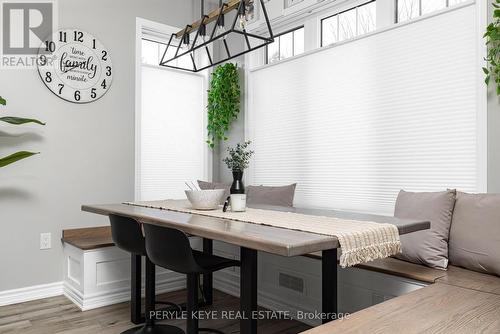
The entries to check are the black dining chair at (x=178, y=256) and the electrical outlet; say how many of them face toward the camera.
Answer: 1

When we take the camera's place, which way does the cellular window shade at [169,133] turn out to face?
facing the viewer and to the right of the viewer

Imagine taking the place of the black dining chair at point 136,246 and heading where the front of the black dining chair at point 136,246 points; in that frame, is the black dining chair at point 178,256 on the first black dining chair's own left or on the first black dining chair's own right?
on the first black dining chair's own right

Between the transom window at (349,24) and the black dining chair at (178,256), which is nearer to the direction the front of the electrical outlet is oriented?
the black dining chair

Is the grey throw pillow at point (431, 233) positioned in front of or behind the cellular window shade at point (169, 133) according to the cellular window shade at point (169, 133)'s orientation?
in front

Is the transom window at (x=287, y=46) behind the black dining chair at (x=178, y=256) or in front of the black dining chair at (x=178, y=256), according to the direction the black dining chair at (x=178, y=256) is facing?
in front

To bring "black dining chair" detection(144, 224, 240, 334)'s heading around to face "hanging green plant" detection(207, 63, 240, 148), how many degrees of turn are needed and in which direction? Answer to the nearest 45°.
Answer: approximately 45° to its left

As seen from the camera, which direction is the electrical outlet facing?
toward the camera

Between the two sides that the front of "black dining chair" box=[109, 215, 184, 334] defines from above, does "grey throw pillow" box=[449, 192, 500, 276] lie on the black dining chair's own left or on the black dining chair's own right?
on the black dining chair's own right

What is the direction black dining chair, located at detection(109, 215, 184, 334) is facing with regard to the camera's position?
facing away from the viewer and to the right of the viewer

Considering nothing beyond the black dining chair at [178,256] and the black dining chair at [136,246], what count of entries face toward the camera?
0

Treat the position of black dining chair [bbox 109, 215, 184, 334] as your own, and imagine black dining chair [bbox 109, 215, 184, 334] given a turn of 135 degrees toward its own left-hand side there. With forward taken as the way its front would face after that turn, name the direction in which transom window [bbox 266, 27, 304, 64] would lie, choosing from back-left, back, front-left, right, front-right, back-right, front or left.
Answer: back-right

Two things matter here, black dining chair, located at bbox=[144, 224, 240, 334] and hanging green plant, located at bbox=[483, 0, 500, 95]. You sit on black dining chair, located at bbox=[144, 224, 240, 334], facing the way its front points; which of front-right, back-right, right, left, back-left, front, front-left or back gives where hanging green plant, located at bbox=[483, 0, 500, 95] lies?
front-right

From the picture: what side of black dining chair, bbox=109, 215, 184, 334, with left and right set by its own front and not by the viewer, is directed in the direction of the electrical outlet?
left

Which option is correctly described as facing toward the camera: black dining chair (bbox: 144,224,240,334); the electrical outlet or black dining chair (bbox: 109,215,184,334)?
the electrical outlet

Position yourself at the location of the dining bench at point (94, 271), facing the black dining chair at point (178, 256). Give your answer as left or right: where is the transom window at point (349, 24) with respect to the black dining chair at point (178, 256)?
left
